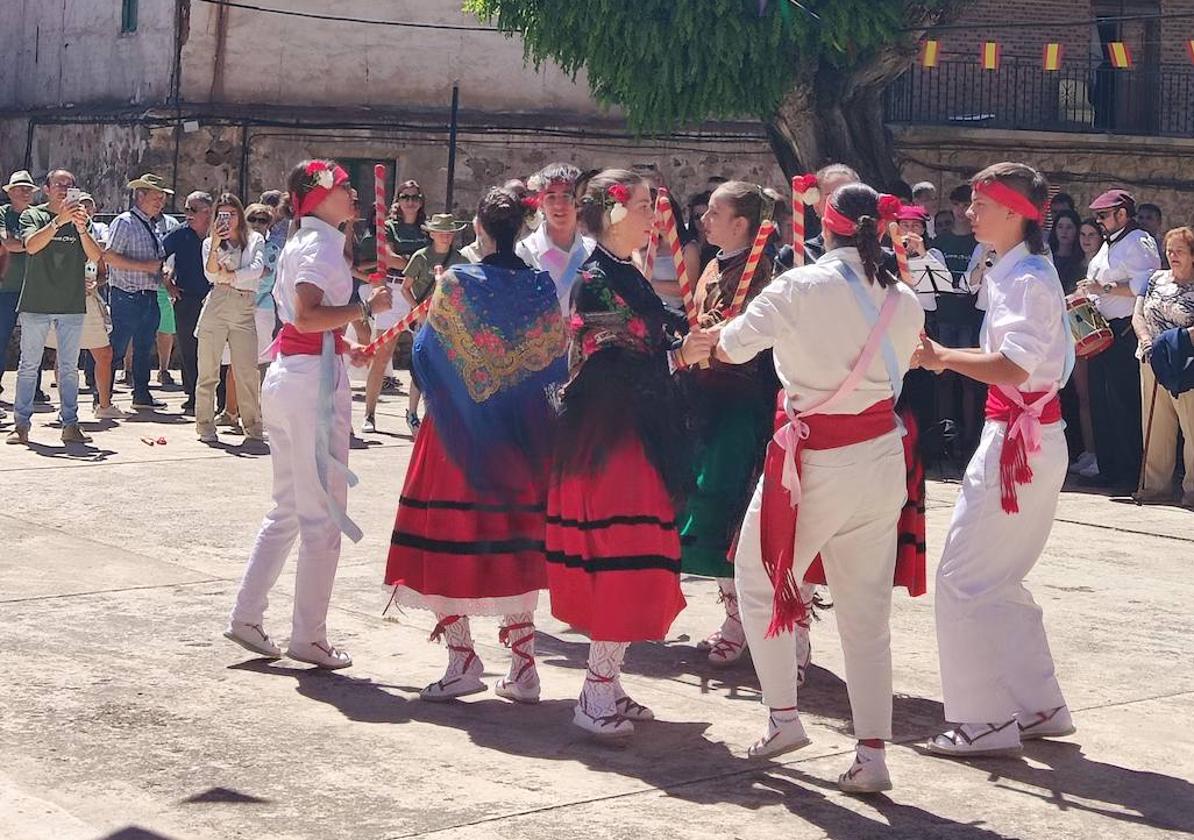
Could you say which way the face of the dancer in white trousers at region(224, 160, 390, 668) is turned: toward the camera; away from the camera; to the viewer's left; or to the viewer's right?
to the viewer's right

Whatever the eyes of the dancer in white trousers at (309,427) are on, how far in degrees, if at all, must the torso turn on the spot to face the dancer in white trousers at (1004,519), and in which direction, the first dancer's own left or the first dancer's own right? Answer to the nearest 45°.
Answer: approximately 45° to the first dancer's own right

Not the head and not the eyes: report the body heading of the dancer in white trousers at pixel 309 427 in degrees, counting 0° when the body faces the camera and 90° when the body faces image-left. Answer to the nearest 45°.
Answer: approximately 270°

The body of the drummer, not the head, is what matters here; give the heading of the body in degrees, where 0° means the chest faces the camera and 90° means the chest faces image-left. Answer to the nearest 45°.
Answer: approximately 90°

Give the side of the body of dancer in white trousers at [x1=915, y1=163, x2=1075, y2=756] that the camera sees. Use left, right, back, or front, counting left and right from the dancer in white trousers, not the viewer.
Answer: left

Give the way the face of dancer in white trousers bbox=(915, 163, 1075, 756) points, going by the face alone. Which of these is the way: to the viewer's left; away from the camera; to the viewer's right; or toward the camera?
to the viewer's left
